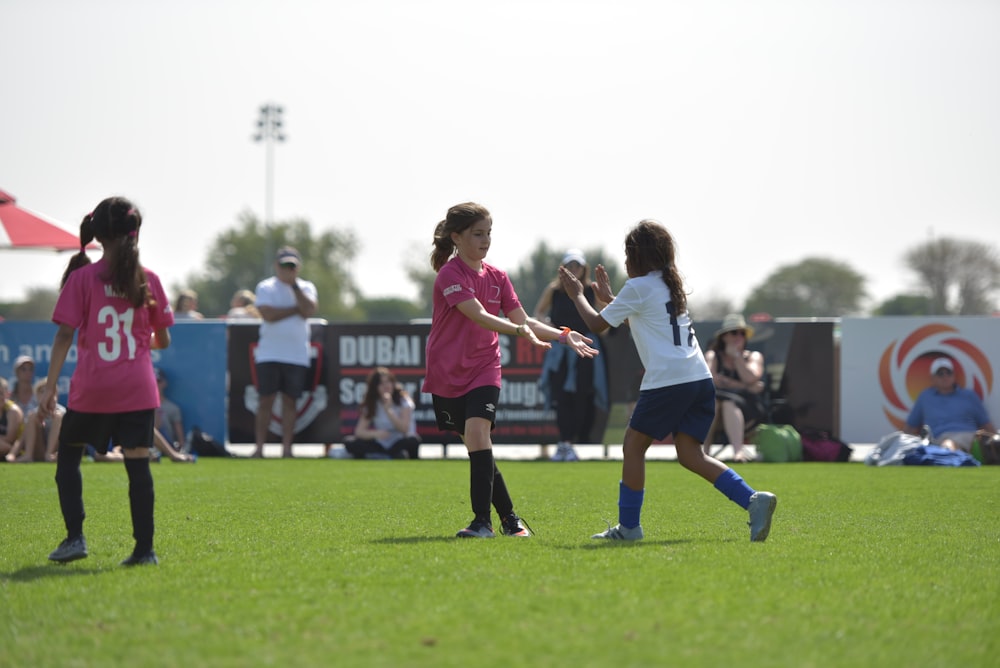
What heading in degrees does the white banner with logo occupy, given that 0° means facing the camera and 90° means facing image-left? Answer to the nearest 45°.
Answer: approximately 0°

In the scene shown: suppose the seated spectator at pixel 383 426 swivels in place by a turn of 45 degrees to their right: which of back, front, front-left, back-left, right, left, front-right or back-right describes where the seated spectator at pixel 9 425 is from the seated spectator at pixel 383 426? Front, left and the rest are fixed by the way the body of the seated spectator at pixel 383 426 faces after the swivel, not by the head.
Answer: front-right

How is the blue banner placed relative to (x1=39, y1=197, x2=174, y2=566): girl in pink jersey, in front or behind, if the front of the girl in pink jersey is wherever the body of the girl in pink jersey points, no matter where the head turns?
in front

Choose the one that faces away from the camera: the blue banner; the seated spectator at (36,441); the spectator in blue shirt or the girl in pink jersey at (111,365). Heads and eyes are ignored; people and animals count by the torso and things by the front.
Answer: the girl in pink jersey

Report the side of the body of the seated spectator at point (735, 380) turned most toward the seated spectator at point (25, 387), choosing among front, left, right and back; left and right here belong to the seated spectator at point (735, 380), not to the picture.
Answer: right

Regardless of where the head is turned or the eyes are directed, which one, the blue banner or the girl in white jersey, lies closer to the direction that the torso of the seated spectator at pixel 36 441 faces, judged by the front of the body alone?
the girl in white jersey

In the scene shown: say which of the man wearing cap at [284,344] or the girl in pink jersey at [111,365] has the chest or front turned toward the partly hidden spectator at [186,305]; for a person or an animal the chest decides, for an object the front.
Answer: the girl in pink jersey

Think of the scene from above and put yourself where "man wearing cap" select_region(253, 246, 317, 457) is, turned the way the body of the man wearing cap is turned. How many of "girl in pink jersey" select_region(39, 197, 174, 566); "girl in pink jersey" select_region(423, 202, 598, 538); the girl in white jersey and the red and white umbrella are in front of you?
3

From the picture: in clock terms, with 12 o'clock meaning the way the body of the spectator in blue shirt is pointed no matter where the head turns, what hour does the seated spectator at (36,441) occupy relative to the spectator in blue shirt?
The seated spectator is roughly at 2 o'clock from the spectator in blue shirt.

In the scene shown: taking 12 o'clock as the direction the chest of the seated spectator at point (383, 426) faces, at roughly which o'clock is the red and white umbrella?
The red and white umbrella is roughly at 4 o'clock from the seated spectator.

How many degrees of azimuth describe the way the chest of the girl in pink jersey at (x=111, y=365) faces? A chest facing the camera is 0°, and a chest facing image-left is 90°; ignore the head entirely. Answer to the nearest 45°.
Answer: approximately 180°

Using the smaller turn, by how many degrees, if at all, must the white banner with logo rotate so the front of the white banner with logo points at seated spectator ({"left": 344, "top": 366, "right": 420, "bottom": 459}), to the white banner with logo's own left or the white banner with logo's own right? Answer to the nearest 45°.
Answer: approximately 45° to the white banner with logo's own right

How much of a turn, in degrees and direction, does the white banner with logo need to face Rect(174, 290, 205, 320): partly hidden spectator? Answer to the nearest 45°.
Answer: approximately 90° to its right

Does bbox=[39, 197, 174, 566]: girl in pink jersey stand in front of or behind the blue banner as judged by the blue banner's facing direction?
in front

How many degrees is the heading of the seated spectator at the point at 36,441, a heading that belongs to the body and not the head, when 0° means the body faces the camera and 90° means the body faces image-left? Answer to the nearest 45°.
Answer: approximately 0°
